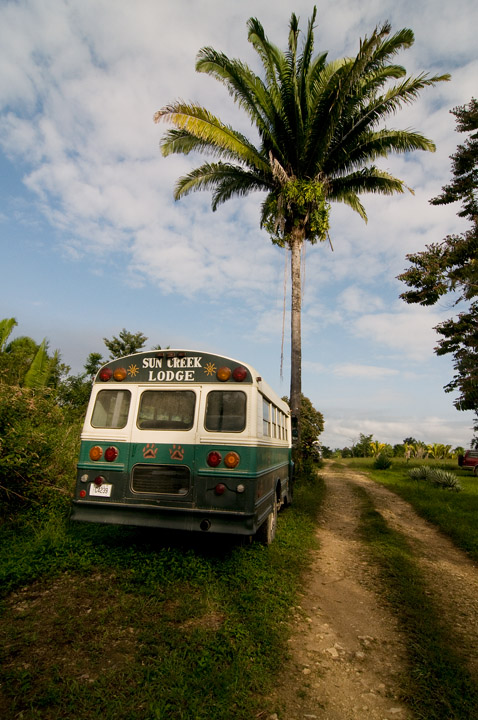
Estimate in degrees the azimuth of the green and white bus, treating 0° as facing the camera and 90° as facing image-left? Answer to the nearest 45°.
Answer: approximately 180°

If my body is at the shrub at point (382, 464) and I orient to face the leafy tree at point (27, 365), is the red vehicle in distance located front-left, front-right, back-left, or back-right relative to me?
back-left

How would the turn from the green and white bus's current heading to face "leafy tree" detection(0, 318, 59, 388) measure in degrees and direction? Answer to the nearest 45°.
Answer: approximately 45° to its left

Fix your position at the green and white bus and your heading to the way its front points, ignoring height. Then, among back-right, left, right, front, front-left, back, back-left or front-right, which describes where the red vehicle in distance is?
front-right

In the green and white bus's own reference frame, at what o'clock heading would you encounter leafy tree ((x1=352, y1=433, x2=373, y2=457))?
The leafy tree is roughly at 1 o'clock from the green and white bus.

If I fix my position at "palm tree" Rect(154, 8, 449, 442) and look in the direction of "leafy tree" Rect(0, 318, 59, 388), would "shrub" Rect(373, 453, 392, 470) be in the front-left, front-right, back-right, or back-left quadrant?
back-right

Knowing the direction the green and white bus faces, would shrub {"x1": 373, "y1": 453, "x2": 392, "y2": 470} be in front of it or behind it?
in front
